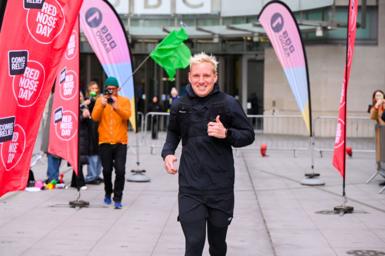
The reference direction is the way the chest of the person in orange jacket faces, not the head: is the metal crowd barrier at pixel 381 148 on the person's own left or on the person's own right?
on the person's own left

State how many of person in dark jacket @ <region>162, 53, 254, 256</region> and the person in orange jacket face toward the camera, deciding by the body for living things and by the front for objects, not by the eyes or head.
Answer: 2

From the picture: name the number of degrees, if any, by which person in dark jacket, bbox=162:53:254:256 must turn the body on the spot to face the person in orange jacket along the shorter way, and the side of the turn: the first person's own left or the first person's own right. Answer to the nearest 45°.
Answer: approximately 180°

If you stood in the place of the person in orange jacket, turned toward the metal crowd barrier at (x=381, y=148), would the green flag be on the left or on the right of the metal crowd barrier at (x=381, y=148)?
left

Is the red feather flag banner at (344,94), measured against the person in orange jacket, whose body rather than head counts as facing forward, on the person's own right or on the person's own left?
on the person's own left

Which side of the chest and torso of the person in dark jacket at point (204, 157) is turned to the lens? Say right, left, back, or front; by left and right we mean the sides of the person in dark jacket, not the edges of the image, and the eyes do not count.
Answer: front

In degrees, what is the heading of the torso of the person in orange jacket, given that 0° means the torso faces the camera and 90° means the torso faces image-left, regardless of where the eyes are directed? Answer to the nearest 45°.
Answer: approximately 0°
